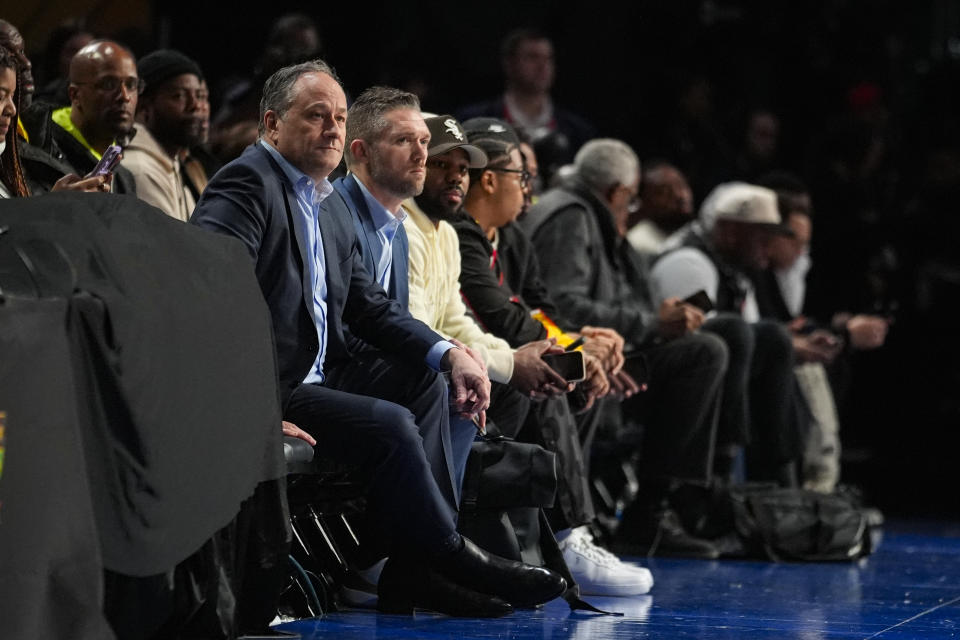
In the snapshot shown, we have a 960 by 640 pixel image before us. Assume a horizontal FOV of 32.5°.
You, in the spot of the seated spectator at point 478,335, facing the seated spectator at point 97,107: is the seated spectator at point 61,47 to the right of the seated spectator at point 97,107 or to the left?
right

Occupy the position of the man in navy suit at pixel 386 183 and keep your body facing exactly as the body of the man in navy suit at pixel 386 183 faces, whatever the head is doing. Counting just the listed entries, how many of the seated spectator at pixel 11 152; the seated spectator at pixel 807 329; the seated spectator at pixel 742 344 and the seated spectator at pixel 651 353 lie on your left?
3

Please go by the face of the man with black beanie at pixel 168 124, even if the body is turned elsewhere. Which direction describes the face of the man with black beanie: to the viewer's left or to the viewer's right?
to the viewer's right

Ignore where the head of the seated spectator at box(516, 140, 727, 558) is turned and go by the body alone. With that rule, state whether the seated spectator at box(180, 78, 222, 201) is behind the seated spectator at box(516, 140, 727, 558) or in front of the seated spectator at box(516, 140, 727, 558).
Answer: behind

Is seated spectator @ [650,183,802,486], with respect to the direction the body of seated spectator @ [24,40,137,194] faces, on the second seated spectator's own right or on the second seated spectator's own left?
on the second seated spectator's own left

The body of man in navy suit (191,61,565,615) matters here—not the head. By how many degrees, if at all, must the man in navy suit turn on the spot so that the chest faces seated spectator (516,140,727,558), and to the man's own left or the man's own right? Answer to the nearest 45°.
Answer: approximately 90° to the man's own left

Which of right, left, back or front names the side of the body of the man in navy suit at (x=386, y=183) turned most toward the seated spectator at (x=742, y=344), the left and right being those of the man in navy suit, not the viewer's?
left

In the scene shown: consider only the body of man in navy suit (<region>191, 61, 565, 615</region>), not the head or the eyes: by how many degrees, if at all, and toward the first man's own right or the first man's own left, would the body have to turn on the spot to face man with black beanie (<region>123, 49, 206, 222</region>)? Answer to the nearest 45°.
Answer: approximately 180°

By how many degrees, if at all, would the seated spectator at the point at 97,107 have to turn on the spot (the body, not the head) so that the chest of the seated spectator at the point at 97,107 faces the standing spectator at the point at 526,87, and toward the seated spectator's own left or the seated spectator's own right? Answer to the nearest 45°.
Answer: approximately 90° to the seated spectator's own left
